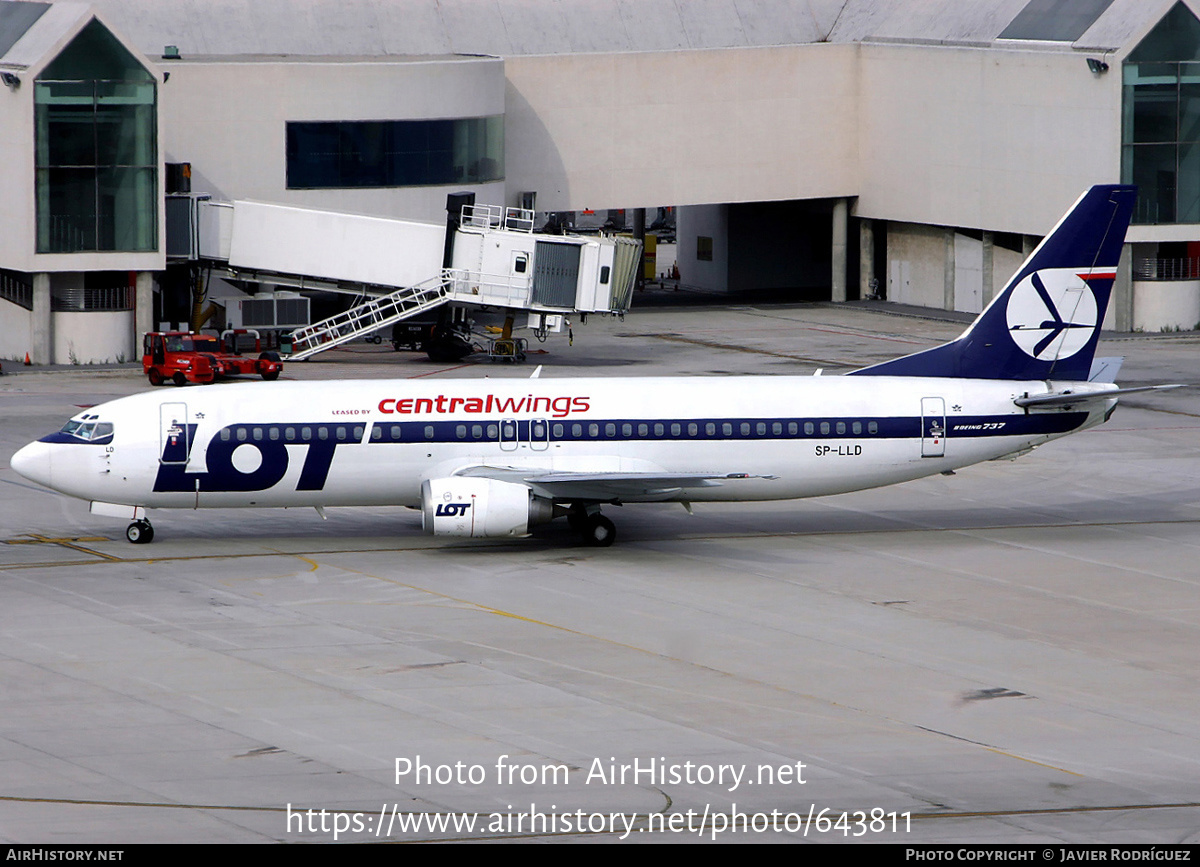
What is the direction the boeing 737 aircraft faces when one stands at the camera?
facing to the left of the viewer
